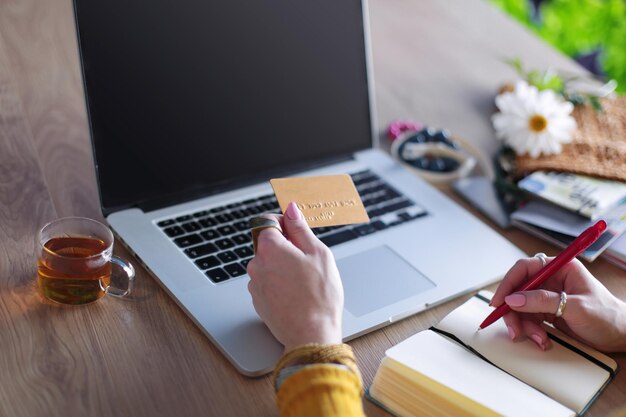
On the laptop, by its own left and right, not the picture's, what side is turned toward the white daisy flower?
left

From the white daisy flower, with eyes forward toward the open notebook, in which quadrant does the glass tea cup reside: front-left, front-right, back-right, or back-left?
front-right

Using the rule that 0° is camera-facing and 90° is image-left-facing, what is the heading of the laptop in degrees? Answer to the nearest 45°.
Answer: approximately 315°
